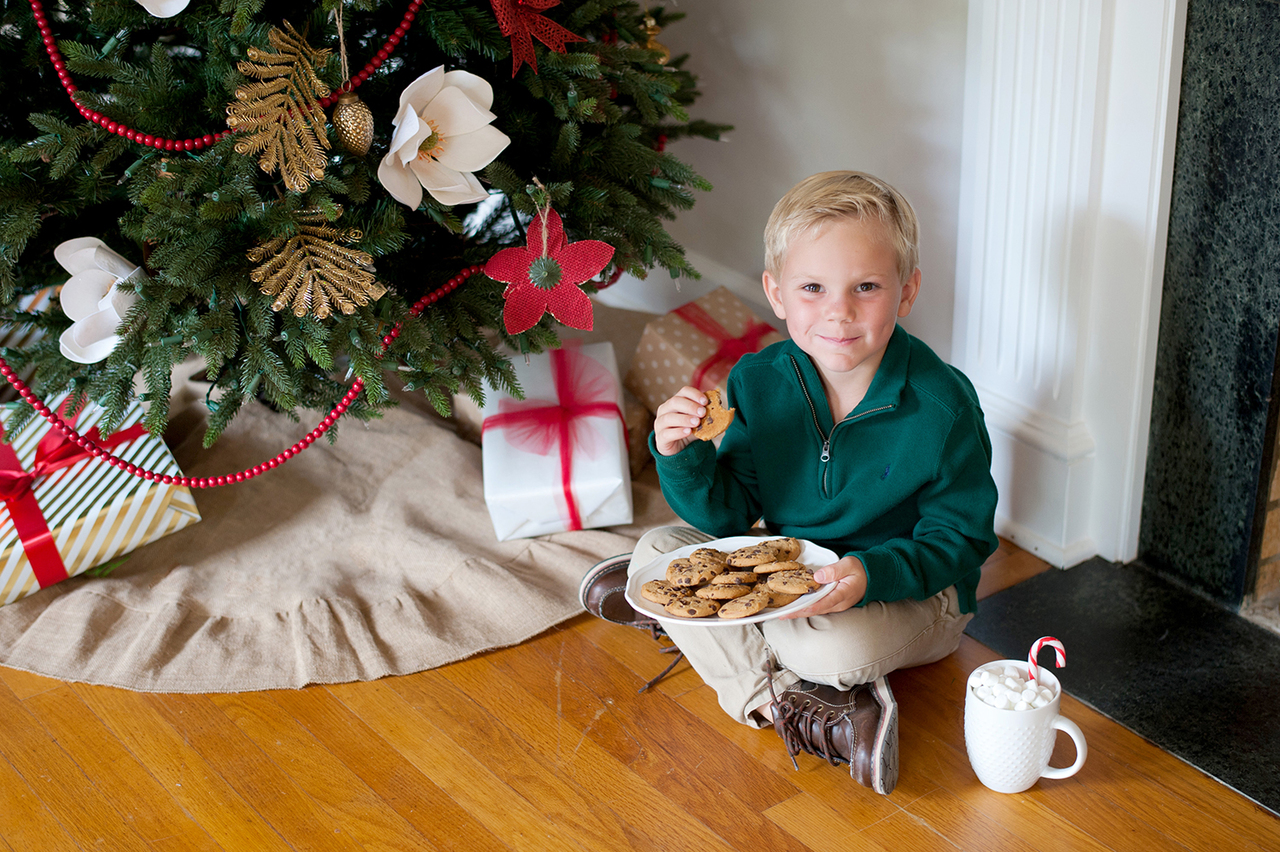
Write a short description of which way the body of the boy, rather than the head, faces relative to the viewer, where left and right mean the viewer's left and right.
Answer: facing the viewer and to the left of the viewer

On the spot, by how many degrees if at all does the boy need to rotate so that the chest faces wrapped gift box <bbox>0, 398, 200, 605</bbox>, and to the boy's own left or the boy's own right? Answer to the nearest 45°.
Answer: approximately 45° to the boy's own right

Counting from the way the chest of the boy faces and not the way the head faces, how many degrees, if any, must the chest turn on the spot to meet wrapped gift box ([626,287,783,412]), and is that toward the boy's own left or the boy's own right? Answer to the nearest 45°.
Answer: approximately 135° to the boy's own right

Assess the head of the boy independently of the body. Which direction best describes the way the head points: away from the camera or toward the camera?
toward the camera

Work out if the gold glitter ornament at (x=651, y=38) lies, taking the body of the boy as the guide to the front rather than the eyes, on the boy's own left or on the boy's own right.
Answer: on the boy's own right

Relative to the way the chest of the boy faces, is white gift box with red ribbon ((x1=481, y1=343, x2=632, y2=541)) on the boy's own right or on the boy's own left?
on the boy's own right
